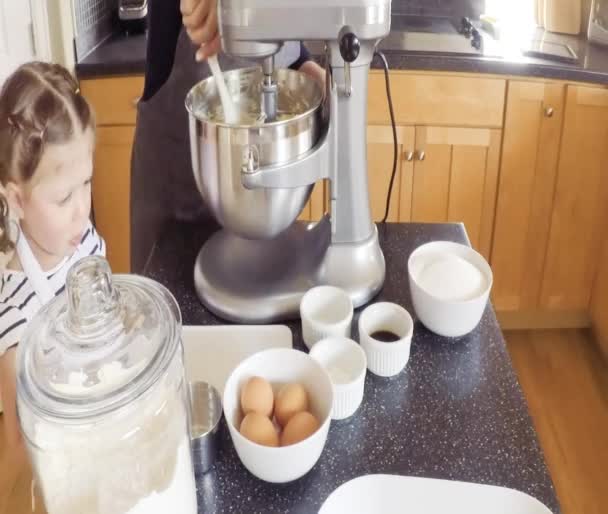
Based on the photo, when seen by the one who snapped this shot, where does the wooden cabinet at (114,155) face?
facing the viewer

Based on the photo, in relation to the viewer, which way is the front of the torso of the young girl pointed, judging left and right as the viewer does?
facing the viewer and to the right of the viewer

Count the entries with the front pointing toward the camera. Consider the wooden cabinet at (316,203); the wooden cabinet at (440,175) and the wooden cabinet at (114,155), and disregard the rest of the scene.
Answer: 3

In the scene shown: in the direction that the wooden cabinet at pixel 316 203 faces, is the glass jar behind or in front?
in front

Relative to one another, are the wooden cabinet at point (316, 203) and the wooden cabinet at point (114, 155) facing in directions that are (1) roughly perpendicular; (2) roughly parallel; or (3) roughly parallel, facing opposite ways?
roughly parallel

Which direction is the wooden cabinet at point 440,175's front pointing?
toward the camera

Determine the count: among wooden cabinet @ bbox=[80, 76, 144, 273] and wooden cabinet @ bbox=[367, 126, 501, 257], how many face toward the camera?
2

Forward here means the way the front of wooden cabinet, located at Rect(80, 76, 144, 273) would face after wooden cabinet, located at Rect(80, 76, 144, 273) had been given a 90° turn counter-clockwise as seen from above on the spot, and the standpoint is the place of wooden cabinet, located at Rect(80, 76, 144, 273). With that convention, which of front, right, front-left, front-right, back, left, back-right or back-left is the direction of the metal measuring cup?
right

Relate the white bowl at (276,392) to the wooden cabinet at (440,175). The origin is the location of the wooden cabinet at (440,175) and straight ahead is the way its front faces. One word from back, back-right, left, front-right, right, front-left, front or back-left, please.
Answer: front

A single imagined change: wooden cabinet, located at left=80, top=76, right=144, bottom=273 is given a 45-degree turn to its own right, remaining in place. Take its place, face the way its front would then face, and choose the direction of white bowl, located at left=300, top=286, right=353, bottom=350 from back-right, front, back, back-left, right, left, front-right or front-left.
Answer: front-left

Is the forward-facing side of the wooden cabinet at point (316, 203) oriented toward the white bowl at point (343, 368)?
yes

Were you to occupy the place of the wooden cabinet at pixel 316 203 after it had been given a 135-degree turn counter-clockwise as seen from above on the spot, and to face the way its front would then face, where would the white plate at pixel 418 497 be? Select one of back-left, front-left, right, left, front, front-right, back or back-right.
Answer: back-right

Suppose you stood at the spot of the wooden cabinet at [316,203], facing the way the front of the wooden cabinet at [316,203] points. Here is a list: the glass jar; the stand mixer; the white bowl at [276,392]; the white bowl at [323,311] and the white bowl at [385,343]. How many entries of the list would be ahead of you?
5

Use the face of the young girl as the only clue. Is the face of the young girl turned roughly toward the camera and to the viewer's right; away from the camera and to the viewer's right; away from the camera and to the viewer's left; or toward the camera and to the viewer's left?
toward the camera and to the viewer's right

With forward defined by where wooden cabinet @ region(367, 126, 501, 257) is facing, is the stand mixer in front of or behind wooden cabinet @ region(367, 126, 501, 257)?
in front

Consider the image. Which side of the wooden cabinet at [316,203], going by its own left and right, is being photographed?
front
